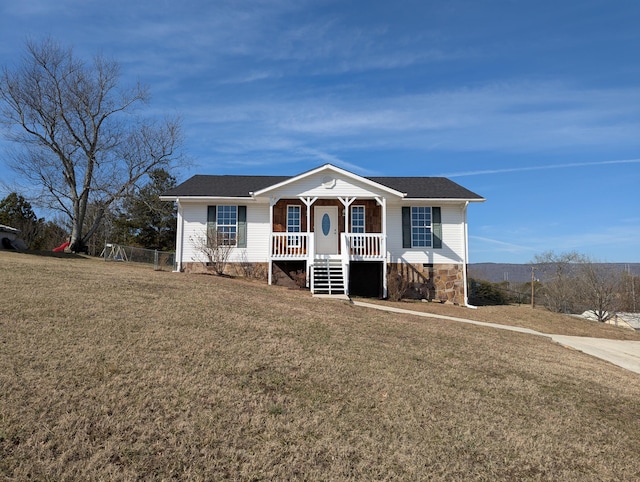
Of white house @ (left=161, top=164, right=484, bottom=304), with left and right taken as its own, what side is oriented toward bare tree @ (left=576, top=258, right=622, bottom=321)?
left

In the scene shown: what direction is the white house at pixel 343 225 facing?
toward the camera

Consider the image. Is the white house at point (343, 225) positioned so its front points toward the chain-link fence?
no

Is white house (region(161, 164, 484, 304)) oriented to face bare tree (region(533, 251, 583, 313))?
no
